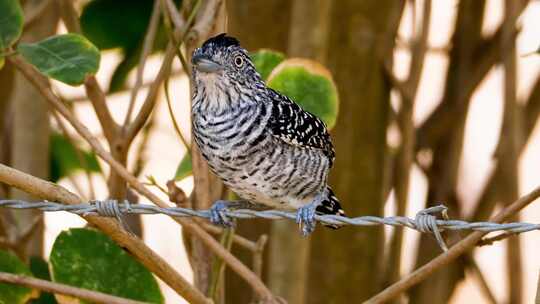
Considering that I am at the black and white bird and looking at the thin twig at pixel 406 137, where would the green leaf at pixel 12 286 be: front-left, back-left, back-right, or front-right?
back-left

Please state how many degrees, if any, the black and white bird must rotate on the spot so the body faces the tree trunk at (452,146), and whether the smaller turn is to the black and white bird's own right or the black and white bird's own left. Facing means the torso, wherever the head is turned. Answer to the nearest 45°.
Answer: approximately 180°

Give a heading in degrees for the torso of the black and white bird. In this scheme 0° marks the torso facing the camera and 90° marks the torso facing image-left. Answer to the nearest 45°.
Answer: approximately 45°

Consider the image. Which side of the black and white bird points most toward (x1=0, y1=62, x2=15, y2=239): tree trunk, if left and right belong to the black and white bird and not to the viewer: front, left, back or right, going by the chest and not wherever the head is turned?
right

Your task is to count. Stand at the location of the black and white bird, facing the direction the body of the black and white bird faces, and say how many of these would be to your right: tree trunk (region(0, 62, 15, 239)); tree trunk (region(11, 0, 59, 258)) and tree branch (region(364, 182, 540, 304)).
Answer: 2

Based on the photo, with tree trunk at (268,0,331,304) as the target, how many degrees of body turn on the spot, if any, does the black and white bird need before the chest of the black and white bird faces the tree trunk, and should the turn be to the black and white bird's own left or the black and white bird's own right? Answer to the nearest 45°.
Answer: approximately 135° to the black and white bird's own right

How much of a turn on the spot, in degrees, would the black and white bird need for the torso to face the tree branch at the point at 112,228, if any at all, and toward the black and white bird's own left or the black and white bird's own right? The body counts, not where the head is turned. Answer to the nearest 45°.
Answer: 0° — it already faces it

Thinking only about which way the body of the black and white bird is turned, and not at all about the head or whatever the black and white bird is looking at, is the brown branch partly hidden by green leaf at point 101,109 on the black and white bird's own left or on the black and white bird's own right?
on the black and white bird's own right
